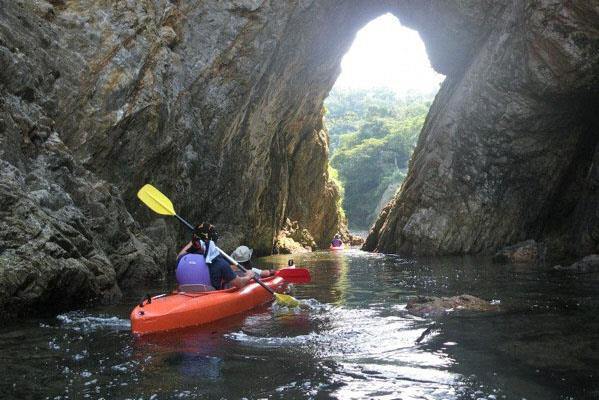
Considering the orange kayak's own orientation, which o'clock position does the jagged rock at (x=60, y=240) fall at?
The jagged rock is roughly at 9 o'clock from the orange kayak.

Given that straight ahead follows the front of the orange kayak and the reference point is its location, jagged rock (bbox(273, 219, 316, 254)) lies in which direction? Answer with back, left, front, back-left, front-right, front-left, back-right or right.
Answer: front-left

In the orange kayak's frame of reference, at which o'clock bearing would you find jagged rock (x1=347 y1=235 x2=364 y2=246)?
The jagged rock is roughly at 11 o'clock from the orange kayak.

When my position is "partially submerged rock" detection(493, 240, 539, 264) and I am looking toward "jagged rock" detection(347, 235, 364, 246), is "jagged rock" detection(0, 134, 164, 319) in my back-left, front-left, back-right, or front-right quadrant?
back-left

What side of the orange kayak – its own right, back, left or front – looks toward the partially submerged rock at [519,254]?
front

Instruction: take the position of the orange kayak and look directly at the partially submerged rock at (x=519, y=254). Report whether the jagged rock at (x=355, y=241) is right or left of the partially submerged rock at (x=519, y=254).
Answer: left

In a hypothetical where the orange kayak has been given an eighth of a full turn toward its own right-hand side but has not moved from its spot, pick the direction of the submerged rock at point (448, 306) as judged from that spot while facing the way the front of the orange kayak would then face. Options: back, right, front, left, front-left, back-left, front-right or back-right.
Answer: front

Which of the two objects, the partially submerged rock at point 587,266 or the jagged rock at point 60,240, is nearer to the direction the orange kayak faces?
the partially submerged rock

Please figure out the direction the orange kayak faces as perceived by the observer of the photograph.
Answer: facing away from the viewer and to the right of the viewer

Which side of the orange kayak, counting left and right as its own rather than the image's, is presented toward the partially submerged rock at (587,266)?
front

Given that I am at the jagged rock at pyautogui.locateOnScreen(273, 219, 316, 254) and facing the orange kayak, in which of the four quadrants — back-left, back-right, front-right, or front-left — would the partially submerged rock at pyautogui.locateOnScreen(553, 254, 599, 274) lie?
front-left

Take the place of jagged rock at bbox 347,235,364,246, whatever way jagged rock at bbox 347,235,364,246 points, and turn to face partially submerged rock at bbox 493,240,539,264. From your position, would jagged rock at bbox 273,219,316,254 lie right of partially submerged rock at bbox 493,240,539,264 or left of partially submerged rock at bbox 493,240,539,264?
right
